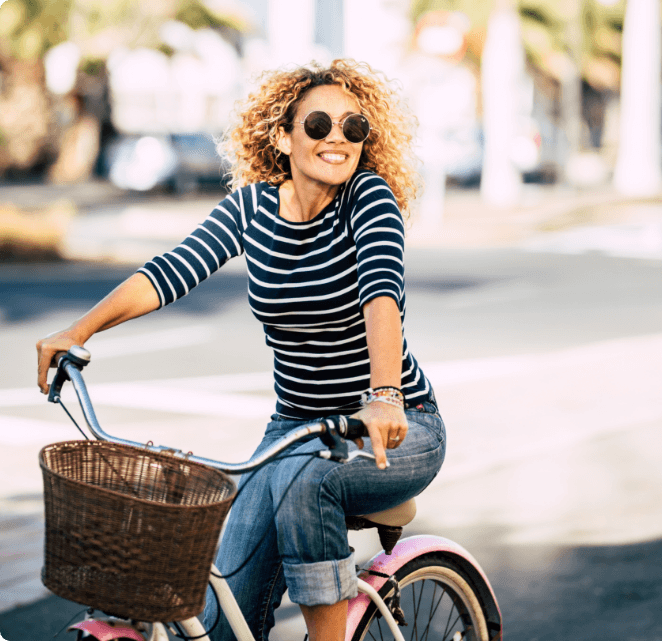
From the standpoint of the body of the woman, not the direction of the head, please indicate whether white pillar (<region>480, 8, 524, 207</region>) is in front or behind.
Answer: behind

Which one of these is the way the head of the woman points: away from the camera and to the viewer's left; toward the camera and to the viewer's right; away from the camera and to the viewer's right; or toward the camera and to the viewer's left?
toward the camera and to the viewer's right

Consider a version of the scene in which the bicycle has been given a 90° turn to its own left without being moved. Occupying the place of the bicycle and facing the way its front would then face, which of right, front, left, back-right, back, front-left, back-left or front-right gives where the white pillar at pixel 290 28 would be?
back-left

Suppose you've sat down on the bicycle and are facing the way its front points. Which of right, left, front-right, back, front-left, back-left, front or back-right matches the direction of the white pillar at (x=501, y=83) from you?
back-right

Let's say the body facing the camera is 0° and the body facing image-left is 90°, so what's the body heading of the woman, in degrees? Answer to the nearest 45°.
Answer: approximately 45°

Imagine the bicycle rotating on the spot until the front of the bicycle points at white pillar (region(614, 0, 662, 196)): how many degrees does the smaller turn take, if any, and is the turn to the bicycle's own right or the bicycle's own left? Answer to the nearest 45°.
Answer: approximately 135° to the bicycle's own right

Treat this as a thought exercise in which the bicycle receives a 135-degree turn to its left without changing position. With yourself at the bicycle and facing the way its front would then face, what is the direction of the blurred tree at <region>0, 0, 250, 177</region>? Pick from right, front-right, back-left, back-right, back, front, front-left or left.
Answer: left

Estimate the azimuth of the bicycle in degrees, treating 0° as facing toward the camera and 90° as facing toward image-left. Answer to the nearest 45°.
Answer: approximately 45°
